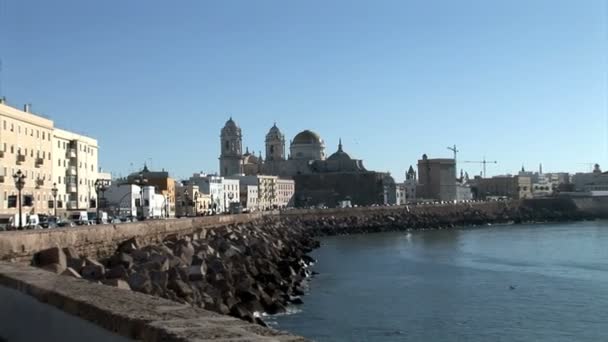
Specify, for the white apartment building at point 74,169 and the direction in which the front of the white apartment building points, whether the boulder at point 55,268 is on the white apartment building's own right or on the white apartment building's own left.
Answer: on the white apartment building's own right

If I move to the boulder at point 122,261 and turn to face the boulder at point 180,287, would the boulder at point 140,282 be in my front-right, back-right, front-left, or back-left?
front-right

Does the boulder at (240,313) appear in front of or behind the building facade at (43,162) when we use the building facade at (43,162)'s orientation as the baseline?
in front

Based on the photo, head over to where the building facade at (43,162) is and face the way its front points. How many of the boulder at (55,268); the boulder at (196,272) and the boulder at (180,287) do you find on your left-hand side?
0

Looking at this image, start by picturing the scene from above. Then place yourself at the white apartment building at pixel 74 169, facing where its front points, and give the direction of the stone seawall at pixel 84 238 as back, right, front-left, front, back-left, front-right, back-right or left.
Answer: front-right

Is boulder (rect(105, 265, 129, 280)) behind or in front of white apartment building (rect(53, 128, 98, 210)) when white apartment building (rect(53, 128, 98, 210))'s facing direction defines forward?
in front

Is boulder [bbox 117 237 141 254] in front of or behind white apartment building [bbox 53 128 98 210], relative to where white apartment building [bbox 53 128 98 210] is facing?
in front

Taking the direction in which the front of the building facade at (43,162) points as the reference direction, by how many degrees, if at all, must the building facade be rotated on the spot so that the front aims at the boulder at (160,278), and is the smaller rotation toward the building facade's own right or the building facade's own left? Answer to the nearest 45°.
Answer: approximately 45° to the building facade's own right

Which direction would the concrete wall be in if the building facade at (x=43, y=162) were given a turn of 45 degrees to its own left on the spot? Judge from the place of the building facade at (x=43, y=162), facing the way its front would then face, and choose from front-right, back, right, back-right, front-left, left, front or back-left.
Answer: right

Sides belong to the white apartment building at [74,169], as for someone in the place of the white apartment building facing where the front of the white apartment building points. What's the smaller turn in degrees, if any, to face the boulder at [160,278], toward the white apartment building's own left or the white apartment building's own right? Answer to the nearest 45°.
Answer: approximately 45° to the white apartment building's own right

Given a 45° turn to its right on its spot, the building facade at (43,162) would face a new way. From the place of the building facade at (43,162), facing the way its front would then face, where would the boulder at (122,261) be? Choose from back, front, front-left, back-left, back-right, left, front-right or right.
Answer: front

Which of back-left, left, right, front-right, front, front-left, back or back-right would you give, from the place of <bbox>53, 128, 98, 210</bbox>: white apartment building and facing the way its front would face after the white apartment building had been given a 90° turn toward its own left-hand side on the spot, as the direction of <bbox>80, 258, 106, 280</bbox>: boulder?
back-right

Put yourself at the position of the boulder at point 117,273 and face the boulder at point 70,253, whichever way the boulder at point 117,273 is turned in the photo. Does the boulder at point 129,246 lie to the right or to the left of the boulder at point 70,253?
right

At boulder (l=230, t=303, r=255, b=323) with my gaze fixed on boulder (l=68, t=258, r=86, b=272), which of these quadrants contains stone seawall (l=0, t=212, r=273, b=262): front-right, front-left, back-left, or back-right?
front-right

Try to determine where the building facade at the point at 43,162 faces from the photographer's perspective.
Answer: facing the viewer and to the right of the viewer

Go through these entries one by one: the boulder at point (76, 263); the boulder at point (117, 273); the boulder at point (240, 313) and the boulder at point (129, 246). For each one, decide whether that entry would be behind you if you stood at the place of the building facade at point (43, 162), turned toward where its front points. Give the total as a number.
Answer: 0
